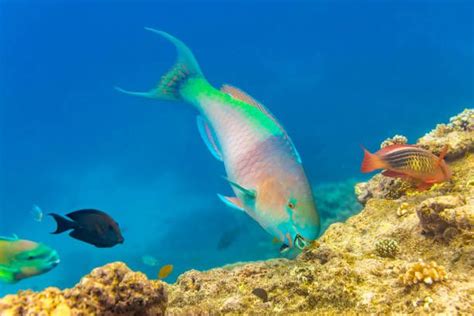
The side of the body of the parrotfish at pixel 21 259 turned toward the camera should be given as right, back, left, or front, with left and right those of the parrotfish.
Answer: right

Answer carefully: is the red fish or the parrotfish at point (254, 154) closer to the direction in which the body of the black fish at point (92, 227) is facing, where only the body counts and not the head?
the red fish

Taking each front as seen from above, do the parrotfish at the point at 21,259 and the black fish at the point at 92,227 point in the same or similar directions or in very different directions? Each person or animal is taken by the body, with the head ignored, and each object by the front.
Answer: same or similar directions

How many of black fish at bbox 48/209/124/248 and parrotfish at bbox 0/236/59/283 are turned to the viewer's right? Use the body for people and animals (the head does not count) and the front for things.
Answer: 2

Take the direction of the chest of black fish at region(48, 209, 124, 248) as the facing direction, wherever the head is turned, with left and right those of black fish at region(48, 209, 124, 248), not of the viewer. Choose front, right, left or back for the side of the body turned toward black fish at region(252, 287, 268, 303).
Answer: front

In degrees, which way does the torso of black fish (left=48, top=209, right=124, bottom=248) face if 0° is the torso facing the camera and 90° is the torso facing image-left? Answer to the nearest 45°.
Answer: approximately 270°

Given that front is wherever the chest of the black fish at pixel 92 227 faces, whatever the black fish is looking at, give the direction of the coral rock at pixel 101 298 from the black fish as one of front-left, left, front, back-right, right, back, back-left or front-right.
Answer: right
